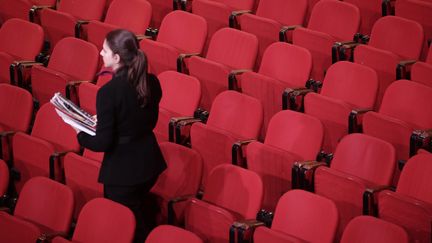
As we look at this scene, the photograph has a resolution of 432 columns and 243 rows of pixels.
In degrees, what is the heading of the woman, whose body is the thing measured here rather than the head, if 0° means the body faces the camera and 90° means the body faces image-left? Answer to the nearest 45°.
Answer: approximately 135°

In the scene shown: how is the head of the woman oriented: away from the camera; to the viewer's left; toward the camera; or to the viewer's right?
to the viewer's left
